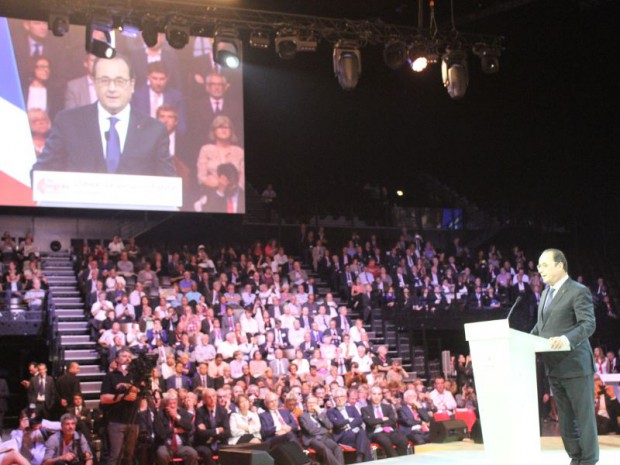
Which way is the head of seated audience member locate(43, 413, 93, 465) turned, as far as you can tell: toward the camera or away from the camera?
toward the camera

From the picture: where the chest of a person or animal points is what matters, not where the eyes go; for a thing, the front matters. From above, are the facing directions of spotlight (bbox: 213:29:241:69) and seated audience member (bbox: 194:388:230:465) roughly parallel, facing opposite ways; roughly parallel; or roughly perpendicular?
roughly parallel

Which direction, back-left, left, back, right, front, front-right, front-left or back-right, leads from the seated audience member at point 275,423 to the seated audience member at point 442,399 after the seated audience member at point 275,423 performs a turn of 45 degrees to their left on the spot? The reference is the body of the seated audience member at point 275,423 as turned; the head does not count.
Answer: front-left

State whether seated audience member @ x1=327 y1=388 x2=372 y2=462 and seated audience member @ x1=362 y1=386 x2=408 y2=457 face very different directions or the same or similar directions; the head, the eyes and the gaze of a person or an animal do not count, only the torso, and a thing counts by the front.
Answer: same or similar directions

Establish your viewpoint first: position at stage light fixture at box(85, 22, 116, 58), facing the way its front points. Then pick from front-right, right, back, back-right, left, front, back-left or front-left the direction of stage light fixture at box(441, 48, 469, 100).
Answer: front-left

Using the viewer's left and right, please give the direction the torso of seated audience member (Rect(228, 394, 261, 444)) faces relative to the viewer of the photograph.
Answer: facing the viewer

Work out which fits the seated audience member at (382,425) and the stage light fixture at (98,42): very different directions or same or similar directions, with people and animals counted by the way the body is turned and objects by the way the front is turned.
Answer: same or similar directions

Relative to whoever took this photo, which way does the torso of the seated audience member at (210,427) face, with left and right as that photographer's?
facing the viewer and to the right of the viewer

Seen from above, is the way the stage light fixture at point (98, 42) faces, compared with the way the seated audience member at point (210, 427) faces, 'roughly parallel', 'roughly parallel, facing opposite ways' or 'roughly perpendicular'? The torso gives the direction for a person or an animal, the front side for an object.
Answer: roughly parallel
